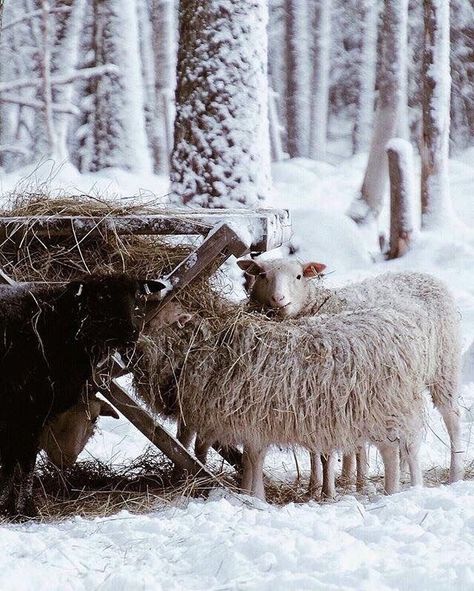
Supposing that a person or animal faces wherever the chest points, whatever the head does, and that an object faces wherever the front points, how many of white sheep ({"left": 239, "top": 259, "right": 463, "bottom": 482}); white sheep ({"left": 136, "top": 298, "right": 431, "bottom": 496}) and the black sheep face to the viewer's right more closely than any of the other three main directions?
1

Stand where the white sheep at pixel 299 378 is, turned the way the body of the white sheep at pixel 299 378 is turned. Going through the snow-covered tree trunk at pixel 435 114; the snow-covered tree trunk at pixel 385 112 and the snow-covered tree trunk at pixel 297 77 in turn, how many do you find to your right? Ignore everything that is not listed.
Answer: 3

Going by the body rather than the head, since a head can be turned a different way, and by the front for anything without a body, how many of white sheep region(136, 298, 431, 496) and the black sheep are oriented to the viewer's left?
1

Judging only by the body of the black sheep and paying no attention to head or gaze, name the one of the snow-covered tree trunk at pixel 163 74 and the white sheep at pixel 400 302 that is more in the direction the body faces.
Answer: the white sheep

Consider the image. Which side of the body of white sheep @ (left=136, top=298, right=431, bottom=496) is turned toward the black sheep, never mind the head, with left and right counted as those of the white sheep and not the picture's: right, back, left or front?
front

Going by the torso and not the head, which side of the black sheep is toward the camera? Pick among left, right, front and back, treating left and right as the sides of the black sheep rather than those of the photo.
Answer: right

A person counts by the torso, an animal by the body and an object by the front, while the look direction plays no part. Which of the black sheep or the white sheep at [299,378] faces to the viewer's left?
the white sheep

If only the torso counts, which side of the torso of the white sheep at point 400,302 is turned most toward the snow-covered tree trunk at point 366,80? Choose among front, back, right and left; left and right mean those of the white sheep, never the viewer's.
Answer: right

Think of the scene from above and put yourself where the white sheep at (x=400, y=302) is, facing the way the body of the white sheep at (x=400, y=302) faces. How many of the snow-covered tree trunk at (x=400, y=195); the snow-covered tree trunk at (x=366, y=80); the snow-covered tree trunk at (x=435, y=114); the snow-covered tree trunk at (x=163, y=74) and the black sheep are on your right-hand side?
4

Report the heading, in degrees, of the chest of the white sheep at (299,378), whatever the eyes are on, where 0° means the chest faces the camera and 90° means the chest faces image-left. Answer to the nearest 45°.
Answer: approximately 90°

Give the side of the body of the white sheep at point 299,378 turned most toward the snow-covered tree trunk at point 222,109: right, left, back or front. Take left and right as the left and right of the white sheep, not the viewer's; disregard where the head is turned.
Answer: right

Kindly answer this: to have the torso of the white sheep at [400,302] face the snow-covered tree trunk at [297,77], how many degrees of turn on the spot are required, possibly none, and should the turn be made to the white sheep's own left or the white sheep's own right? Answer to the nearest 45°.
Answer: approximately 90° to the white sheep's own right

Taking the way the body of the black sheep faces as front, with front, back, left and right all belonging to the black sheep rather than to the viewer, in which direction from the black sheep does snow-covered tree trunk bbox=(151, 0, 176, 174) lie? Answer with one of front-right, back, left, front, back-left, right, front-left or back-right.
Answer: left

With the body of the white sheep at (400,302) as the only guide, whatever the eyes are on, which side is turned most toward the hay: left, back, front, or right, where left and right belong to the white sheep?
front

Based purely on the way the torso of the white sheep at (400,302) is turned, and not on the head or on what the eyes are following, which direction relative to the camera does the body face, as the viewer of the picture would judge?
to the viewer's left

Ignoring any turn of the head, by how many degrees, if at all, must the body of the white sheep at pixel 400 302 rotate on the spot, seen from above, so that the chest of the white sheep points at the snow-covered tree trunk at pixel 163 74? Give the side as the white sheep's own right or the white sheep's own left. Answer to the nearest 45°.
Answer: approximately 90° to the white sheep's own right
